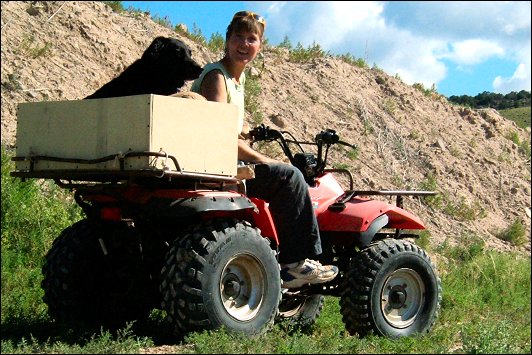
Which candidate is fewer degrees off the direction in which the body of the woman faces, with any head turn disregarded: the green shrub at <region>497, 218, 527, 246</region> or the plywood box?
the green shrub

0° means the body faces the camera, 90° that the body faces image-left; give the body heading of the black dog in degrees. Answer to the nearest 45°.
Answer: approximately 270°

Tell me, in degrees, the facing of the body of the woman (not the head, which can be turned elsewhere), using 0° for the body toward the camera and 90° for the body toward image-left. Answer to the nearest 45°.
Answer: approximately 270°

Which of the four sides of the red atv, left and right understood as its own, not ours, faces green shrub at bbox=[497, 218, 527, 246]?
front

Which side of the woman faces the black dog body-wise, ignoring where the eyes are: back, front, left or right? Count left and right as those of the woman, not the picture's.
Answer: back

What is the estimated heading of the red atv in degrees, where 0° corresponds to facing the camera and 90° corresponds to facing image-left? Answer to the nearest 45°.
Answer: approximately 225°

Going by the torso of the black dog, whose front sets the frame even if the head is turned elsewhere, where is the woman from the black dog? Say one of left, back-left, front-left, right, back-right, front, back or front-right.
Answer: front
